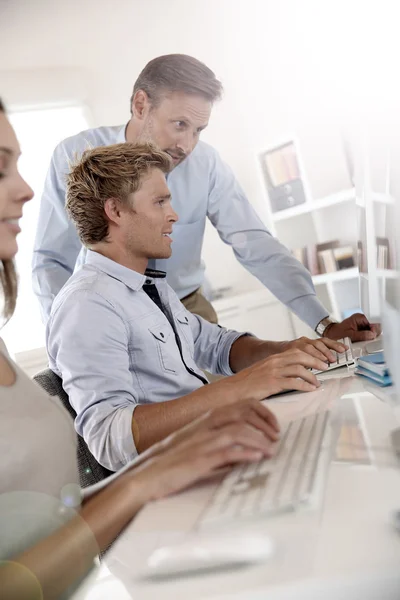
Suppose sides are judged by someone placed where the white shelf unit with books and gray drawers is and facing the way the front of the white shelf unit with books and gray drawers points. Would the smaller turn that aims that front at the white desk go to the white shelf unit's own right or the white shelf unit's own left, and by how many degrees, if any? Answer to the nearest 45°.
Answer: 0° — it already faces it

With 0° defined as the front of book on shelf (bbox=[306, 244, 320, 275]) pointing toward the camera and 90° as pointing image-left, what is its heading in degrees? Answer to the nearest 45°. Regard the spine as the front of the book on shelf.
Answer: approximately 0°

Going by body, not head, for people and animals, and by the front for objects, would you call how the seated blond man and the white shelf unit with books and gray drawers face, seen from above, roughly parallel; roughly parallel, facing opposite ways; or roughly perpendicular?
roughly perpendicular

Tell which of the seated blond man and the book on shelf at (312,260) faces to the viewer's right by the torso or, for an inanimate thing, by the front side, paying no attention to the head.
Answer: the seated blond man

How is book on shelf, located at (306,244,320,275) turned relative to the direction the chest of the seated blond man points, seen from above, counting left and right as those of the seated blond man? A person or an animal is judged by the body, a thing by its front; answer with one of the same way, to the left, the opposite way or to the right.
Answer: to the right

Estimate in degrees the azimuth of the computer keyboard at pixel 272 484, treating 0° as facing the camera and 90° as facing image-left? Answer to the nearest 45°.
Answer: approximately 90°

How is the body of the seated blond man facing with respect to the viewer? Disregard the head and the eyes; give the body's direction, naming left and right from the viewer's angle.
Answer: facing to the right of the viewer

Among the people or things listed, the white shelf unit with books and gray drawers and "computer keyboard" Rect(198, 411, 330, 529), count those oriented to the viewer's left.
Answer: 1

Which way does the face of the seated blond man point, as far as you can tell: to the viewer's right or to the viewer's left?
to the viewer's right
